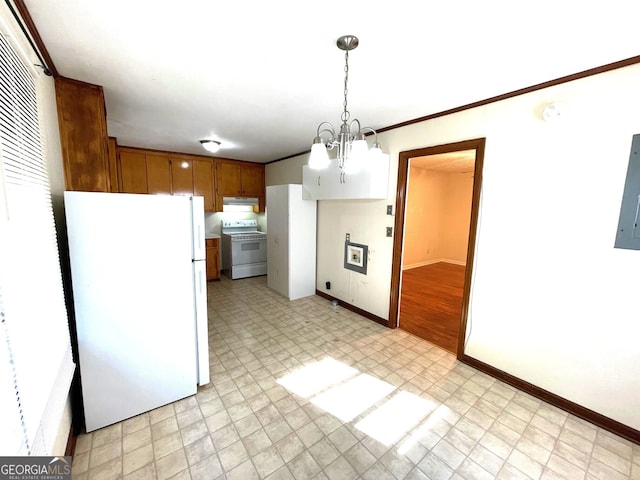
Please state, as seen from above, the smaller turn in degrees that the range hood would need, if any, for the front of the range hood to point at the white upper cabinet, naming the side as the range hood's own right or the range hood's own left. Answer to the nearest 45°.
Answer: approximately 45° to the range hood's own left

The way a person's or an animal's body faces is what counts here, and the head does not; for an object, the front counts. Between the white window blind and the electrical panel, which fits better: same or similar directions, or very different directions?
very different directions

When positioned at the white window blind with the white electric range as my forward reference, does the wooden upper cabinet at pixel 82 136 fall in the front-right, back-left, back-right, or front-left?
front-left

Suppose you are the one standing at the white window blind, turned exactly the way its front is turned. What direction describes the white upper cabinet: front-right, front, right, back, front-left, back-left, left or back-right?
front

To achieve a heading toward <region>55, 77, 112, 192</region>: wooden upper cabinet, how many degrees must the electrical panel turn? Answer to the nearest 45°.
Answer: approximately 45° to its right

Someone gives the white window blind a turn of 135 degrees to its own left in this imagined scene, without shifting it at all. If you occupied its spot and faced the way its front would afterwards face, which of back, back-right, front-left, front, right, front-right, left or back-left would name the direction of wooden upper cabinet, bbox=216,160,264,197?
right

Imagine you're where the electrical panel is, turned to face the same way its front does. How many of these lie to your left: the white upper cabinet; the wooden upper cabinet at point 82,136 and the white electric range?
0

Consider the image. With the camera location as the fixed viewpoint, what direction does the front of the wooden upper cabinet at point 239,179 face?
facing the viewer

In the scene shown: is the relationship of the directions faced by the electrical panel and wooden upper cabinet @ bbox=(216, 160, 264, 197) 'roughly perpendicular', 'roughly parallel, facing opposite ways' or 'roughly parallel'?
roughly perpendicular

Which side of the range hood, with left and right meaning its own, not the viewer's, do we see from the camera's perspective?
front

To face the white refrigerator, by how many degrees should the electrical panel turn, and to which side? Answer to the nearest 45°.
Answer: approximately 45° to its right

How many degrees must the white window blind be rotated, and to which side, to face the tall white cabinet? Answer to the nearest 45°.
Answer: approximately 45° to its left

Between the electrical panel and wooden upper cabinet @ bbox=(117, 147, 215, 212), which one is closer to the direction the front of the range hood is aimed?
the electrical panel

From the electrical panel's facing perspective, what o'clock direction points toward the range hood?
The range hood is roughly at 3 o'clock from the electrical panel.

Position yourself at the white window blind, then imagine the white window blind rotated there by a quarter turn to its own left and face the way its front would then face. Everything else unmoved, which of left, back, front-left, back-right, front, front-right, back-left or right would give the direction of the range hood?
front-right

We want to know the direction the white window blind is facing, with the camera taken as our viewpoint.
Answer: facing to the right of the viewer

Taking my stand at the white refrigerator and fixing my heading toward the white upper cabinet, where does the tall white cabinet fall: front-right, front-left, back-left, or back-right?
front-left
